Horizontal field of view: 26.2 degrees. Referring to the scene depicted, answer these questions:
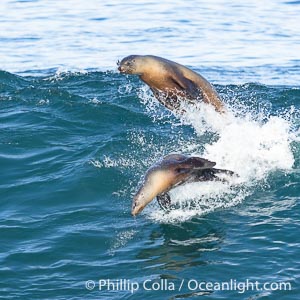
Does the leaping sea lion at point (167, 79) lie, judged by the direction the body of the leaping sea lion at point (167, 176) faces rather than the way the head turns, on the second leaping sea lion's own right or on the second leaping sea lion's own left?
on the second leaping sea lion's own right

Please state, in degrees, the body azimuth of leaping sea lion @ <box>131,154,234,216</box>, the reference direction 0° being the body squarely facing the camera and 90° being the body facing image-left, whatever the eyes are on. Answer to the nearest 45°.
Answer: approximately 90°

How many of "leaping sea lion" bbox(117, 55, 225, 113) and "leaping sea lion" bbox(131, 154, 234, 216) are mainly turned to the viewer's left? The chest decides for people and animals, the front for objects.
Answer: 2

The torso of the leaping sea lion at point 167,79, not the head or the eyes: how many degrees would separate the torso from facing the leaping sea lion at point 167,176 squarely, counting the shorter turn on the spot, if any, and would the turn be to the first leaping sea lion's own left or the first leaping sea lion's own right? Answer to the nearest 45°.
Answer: approximately 90° to the first leaping sea lion's own left

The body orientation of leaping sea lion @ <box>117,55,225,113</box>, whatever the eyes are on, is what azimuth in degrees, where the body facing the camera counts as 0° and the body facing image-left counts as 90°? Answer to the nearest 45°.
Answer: approximately 90°
